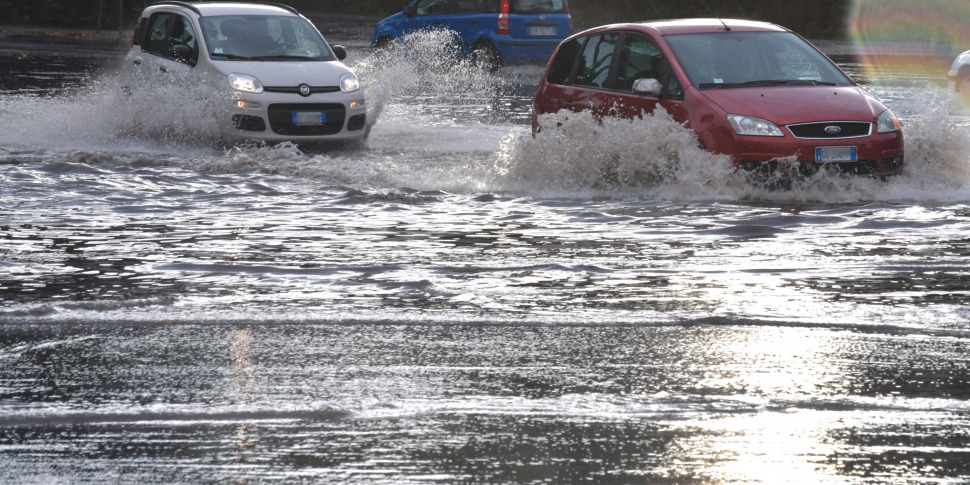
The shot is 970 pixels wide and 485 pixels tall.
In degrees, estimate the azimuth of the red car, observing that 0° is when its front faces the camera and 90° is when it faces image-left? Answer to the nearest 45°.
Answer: approximately 315°

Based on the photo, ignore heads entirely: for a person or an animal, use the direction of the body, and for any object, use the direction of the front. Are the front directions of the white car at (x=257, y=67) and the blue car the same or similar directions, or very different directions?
very different directions

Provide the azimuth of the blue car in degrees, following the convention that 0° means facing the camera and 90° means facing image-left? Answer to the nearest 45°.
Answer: approximately 135°

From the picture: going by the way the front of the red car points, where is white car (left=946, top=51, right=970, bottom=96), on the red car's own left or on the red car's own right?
on the red car's own left

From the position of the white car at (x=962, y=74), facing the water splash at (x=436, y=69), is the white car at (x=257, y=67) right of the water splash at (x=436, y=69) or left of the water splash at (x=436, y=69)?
left

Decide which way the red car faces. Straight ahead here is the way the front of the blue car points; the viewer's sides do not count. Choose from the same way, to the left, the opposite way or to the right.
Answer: the opposite way

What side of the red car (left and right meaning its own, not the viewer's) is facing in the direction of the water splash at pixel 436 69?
back

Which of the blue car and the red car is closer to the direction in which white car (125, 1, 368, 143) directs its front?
the red car

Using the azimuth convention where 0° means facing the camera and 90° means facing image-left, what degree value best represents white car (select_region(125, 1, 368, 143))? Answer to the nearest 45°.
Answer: approximately 315°
